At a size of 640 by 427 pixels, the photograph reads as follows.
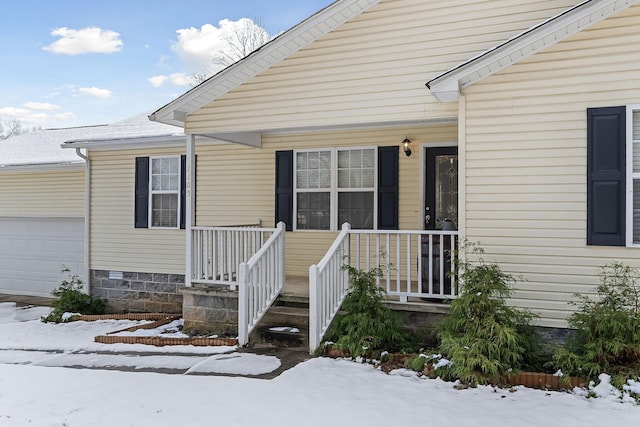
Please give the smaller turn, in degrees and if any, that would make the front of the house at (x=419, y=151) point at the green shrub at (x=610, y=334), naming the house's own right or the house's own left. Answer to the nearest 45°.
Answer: approximately 45° to the house's own left

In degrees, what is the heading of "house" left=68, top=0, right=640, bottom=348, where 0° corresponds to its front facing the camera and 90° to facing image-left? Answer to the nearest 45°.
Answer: approximately 0°

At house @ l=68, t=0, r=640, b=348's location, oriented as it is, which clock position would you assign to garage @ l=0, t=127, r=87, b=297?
garage @ l=0, t=127, r=87, b=297 is roughly at 4 o'clock from house @ l=68, t=0, r=640, b=348.
